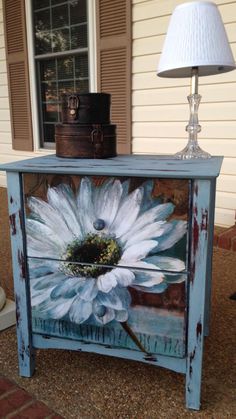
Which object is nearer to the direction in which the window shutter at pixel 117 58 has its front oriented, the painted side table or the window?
the painted side table

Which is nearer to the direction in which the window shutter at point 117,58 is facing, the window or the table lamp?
the table lamp

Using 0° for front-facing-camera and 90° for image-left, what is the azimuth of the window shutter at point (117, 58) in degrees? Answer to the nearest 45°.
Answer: approximately 0°

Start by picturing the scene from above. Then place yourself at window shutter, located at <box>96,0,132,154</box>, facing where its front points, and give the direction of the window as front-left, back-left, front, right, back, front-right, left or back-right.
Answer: back-right

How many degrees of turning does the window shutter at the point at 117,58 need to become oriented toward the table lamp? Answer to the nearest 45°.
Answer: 0° — it already faces it

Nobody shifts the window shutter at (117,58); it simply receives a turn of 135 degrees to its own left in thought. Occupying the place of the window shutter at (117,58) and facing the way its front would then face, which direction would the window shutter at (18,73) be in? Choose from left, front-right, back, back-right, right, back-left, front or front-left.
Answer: left

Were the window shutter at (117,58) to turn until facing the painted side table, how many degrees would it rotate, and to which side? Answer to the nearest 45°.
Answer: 0° — it already faces it
